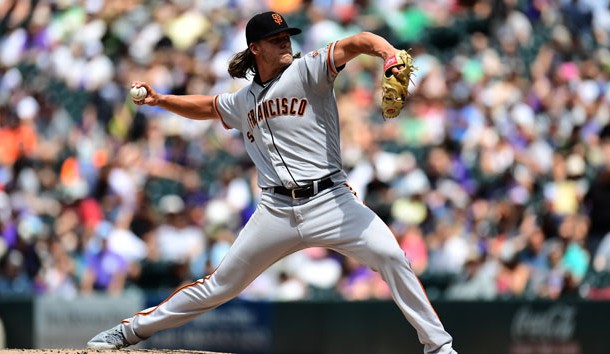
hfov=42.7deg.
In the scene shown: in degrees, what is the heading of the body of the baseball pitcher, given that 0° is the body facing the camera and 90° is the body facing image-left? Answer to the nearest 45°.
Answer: approximately 0°
